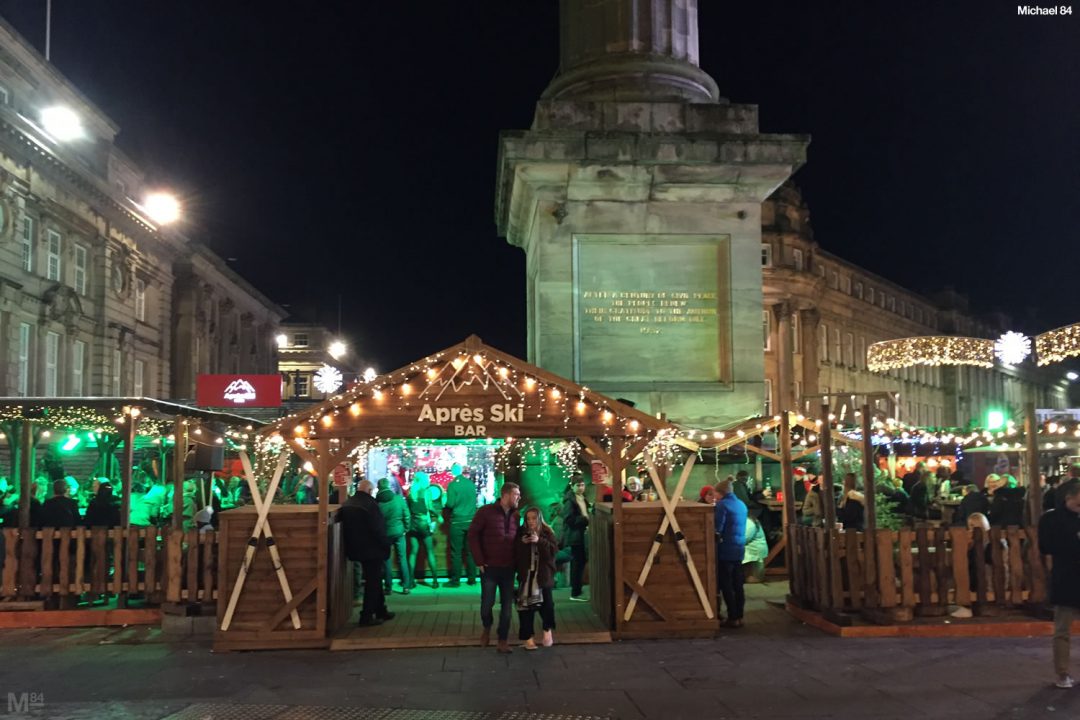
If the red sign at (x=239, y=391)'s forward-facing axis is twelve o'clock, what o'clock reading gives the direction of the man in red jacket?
The man in red jacket is roughly at 12 o'clock from the red sign.

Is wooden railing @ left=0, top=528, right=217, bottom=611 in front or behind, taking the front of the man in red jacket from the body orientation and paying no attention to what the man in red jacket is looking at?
behind

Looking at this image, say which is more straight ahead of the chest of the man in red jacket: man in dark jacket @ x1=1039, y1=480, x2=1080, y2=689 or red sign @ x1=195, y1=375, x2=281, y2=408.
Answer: the man in dark jacket

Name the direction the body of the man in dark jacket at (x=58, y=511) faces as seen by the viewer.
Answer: away from the camera

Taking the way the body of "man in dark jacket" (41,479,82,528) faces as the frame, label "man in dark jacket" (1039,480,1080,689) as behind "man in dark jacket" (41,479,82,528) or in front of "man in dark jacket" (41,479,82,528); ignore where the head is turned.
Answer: behind

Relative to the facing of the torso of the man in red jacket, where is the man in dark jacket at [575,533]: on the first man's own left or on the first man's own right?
on the first man's own left

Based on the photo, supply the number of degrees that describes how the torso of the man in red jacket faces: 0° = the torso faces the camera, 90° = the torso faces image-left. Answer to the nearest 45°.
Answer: approximately 315°

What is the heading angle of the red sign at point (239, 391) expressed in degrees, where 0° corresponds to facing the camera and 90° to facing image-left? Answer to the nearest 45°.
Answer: approximately 0°

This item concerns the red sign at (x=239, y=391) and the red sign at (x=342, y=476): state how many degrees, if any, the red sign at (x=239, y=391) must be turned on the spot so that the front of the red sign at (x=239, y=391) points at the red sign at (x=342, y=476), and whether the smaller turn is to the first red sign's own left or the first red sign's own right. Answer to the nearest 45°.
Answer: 0° — it already faces it
